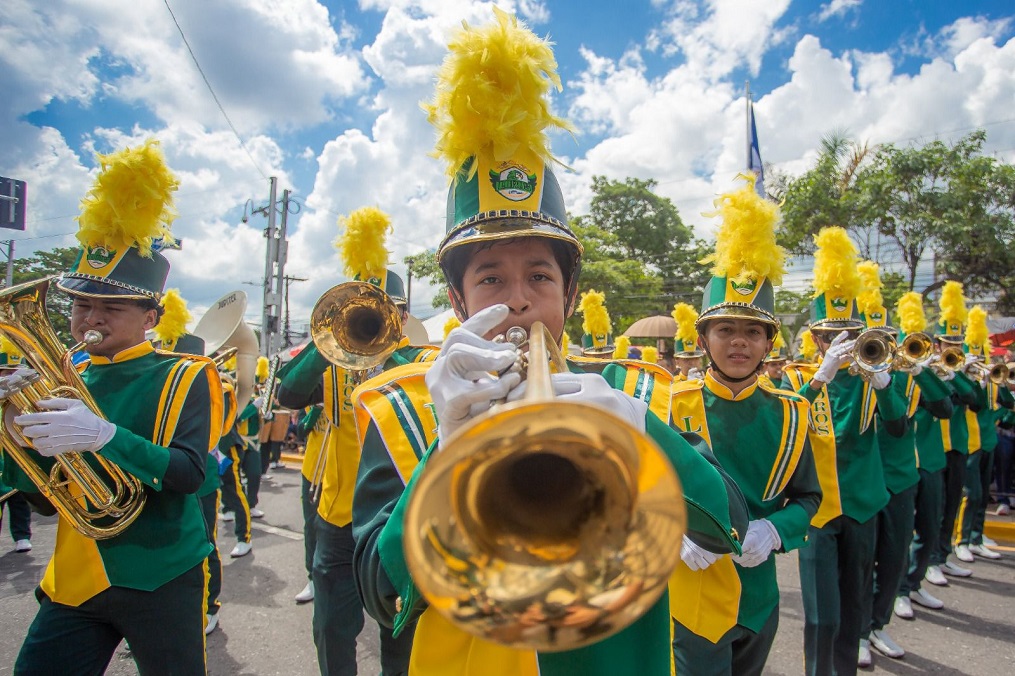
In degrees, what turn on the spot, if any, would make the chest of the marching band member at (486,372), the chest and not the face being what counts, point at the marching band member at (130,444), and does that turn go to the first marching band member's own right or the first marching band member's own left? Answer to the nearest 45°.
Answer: approximately 135° to the first marching band member's own right

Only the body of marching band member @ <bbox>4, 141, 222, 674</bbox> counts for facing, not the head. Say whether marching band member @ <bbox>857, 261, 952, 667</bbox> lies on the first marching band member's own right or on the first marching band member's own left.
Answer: on the first marching band member's own left

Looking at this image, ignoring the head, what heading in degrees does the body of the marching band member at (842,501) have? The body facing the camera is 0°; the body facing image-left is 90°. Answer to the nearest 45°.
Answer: approximately 0°

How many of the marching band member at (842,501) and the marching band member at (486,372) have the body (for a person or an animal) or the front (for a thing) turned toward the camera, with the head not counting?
2

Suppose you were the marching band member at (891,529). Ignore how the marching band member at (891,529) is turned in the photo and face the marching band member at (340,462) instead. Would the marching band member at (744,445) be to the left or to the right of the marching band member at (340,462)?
left

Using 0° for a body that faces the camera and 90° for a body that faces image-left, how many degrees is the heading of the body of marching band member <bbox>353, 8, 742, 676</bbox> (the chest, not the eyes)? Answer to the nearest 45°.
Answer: approximately 0°

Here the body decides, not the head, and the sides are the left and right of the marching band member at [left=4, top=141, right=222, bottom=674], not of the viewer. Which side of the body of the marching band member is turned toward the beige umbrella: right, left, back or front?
back
